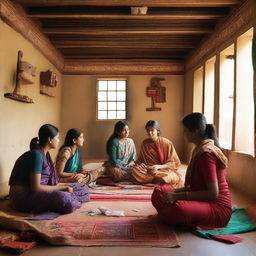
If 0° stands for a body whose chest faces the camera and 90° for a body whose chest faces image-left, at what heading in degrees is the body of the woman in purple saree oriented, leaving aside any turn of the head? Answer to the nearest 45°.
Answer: approximately 270°

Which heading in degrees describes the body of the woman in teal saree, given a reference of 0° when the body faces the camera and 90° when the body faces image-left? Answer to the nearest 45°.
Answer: approximately 270°

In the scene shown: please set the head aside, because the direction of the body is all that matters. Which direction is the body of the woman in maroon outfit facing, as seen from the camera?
to the viewer's left

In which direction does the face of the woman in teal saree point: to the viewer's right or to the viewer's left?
to the viewer's right

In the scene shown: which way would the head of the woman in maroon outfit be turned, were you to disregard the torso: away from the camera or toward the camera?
away from the camera

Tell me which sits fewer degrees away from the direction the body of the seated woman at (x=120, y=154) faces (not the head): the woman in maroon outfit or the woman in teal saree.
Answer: the woman in maroon outfit

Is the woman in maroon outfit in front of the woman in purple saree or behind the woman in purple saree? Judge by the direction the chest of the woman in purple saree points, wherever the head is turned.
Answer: in front
